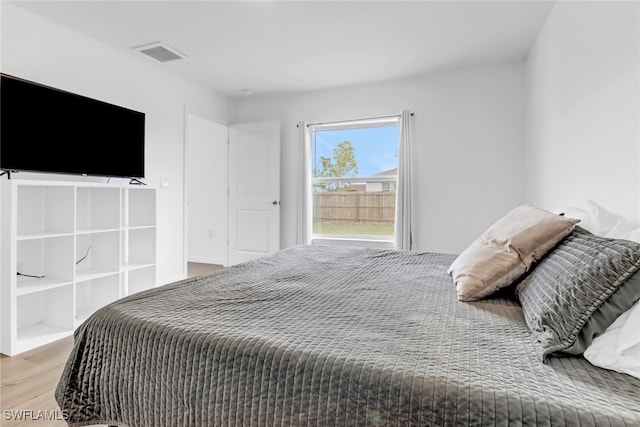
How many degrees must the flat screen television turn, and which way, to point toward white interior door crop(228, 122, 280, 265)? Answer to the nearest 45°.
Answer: approximately 90° to its left

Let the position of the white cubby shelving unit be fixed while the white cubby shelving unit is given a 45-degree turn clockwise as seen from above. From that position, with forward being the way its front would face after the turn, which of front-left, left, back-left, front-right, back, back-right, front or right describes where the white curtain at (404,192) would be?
left

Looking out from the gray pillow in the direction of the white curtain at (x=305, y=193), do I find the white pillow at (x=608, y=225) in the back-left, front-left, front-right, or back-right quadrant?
front-right

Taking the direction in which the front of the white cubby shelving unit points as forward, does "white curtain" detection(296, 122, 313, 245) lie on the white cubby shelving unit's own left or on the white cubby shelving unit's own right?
on the white cubby shelving unit's own left

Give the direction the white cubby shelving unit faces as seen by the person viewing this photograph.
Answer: facing the viewer and to the right of the viewer

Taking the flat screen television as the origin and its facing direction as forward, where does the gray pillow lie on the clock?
The gray pillow is roughly at 1 o'clock from the flat screen television.

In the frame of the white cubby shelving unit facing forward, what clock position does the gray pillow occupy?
The gray pillow is roughly at 1 o'clock from the white cubby shelving unit.

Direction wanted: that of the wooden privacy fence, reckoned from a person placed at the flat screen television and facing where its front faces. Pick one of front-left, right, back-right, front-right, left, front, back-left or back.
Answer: front-left

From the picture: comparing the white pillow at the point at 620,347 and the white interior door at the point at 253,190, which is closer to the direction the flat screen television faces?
the white pillow

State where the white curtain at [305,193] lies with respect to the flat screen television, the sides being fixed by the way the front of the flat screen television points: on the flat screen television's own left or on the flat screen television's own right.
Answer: on the flat screen television's own left
